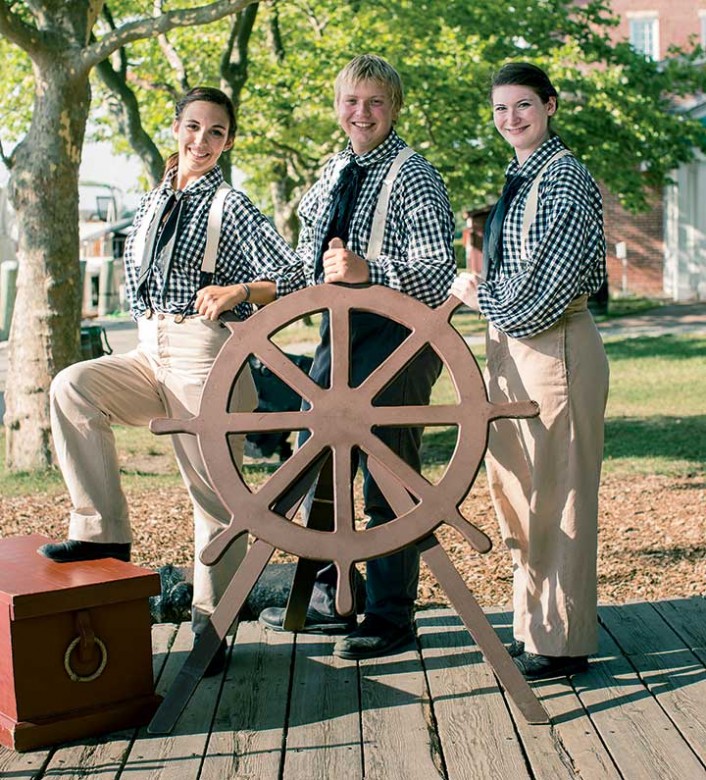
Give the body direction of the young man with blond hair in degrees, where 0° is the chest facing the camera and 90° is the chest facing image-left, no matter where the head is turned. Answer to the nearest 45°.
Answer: approximately 45°

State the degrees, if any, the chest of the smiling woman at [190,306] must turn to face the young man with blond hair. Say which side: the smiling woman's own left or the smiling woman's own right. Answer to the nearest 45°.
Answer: approximately 135° to the smiling woman's own left

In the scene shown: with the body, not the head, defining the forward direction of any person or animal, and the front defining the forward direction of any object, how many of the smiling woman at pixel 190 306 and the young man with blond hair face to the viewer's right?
0

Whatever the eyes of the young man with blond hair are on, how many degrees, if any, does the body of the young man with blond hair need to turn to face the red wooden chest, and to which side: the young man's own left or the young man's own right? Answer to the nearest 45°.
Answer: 0° — they already face it

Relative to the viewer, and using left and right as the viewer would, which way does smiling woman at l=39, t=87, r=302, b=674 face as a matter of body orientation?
facing the viewer and to the left of the viewer

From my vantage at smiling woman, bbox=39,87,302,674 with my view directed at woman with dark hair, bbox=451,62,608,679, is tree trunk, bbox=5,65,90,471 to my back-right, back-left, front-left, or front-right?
back-left
